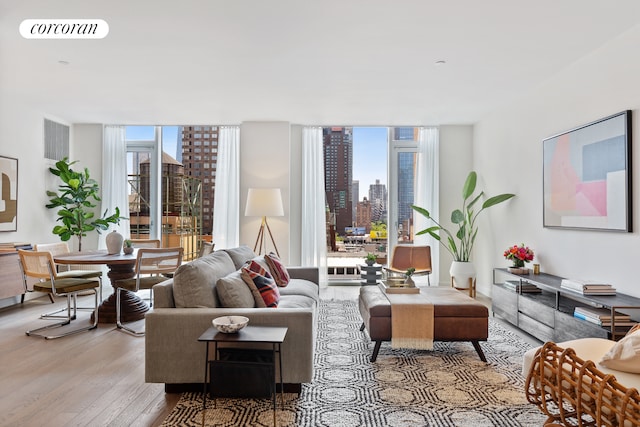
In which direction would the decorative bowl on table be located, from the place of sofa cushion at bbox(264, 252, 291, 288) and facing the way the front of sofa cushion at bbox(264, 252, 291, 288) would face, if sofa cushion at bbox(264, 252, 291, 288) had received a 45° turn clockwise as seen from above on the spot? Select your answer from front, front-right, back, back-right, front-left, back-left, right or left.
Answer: front

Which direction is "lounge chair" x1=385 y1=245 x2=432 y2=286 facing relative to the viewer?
toward the camera

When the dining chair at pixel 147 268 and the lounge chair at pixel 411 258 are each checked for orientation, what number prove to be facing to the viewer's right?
0

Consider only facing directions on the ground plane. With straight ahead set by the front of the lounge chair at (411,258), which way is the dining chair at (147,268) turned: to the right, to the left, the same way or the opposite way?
to the right

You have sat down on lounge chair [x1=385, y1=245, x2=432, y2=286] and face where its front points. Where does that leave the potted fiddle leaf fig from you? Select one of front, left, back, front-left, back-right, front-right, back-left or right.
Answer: right

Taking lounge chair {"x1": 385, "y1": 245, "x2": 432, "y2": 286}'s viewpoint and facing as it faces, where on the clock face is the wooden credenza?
The wooden credenza is roughly at 2 o'clock from the lounge chair.

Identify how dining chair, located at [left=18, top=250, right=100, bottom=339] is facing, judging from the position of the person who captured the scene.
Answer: facing away from the viewer and to the right of the viewer

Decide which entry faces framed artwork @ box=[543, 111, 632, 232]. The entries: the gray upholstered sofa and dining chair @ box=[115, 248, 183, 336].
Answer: the gray upholstered sofa

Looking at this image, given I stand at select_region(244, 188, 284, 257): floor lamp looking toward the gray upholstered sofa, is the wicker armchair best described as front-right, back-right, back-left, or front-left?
front-left

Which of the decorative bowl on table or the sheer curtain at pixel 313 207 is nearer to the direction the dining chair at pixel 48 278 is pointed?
the sheer curtain

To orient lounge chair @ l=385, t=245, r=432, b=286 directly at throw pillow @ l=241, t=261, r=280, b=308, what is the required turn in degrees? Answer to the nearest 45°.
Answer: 0° — it already faces it

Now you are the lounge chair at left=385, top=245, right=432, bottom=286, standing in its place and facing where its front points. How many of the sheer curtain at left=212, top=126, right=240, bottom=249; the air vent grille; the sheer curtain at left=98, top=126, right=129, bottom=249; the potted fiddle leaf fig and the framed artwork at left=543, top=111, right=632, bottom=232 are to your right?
4
